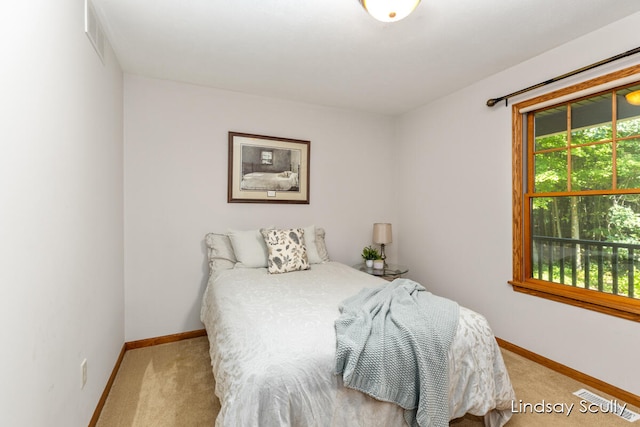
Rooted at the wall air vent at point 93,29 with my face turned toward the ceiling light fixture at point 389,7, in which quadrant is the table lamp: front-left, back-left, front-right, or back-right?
front-left

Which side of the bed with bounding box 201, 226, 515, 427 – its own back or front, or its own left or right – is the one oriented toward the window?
left

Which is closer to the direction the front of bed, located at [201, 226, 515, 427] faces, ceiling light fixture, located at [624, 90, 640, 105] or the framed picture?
the ceiling light fixture

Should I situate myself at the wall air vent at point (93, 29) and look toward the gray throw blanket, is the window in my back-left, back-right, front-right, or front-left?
front-left

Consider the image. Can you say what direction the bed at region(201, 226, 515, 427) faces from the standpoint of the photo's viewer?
facing the viewer and to the right of the viewer

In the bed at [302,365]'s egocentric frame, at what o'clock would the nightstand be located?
The nightstand is roughly at 8 o'clock from the bed.

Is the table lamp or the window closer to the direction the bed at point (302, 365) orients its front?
the window

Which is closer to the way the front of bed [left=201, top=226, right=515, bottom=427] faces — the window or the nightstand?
the window

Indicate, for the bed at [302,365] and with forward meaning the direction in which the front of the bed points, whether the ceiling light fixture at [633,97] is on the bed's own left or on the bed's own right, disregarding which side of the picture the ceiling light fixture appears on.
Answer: on the bed's own left

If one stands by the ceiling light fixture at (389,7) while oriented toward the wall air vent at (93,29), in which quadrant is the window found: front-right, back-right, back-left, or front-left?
back-right

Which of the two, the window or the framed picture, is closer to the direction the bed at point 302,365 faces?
the window
